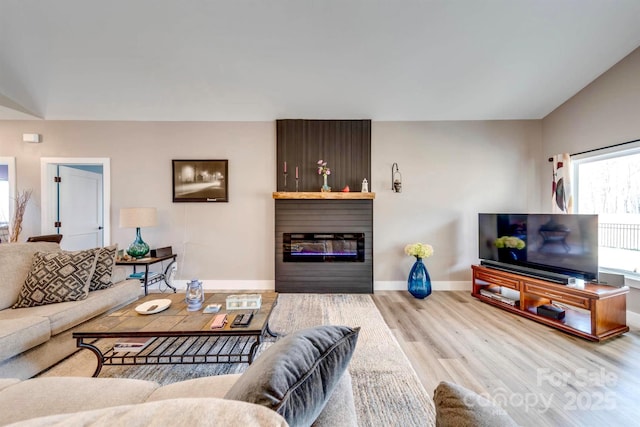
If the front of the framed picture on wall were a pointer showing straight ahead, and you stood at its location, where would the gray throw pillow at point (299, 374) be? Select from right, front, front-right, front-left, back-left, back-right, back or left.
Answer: front

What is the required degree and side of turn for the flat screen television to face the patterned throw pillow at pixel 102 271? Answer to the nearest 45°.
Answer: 0° — it already faces it

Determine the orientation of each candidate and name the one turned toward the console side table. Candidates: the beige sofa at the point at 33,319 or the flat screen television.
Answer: the flat screen television

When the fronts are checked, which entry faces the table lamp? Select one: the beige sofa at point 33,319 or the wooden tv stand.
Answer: the wooden tv stand

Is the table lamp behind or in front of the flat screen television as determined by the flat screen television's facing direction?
in front

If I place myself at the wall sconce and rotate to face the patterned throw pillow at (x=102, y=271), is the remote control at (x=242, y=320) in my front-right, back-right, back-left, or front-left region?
front-left

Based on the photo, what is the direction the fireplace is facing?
toward the camera

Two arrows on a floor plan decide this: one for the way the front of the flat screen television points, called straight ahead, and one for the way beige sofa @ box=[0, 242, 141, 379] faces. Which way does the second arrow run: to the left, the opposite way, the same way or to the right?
the opposite way

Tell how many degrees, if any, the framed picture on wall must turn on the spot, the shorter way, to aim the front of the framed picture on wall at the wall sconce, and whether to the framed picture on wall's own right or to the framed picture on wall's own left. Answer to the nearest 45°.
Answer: approximately 45° to the framed picture on wall's own left

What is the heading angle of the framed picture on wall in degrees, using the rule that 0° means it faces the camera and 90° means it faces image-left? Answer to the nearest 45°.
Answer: approximately 0°

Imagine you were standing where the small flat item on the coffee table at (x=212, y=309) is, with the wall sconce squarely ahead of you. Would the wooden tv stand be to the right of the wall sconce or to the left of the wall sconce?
right

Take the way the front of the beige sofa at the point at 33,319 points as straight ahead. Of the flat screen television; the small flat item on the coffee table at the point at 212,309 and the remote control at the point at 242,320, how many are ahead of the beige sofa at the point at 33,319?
3

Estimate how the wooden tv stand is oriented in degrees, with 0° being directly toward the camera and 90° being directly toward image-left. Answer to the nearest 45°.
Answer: approximately 45°

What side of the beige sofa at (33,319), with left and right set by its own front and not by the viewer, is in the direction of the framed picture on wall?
left

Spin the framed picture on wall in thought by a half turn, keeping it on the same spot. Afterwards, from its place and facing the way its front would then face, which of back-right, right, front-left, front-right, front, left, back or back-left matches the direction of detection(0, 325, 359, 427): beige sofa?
back

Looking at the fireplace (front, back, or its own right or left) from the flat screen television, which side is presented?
left

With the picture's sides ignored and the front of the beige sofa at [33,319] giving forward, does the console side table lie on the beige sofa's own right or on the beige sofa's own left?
on the beige sofa's own left

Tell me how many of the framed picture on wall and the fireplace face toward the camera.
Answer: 2

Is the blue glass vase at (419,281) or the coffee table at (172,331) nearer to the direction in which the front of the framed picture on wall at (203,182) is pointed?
the coffee table
